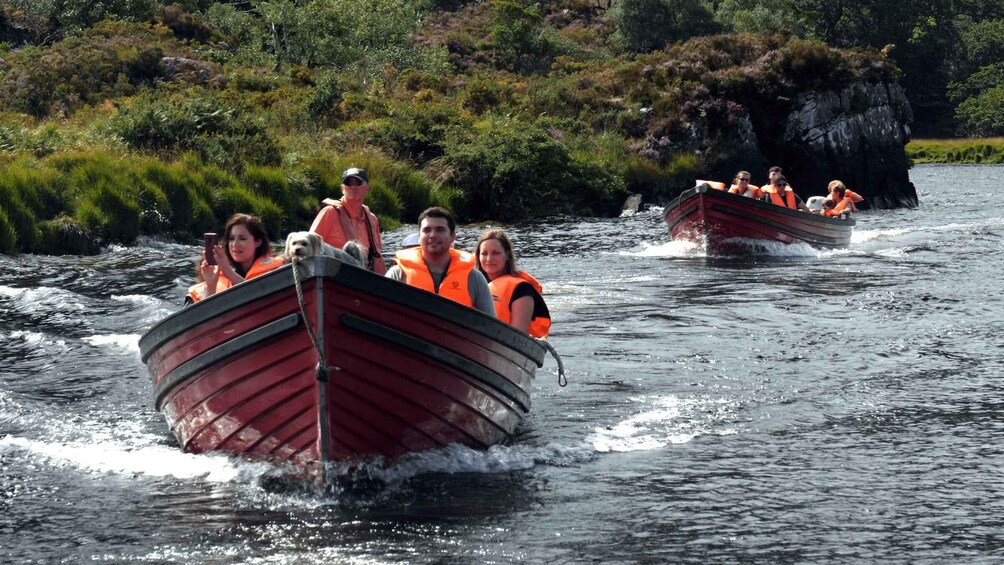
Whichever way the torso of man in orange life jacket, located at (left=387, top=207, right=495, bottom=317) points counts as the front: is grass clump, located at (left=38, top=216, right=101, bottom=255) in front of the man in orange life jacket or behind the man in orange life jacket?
behind

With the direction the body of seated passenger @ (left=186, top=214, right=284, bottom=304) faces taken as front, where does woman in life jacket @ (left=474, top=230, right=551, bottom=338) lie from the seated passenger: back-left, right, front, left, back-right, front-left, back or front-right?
back-left

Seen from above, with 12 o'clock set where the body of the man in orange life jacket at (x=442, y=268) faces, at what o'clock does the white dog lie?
The white dog is roughly at 1 o'clock from the man in orange life jacket.

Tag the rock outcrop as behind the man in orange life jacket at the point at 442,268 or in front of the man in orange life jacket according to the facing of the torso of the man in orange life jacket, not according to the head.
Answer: behind

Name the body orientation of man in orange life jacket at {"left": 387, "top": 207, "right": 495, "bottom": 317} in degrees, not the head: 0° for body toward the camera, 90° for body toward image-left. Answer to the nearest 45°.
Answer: approximately 0°

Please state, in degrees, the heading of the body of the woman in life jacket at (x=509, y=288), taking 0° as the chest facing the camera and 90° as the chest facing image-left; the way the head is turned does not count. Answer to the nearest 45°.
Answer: approximately 45°

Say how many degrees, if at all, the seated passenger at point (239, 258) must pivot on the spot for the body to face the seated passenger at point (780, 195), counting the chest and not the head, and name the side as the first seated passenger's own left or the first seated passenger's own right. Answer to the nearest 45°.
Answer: approximately 180°

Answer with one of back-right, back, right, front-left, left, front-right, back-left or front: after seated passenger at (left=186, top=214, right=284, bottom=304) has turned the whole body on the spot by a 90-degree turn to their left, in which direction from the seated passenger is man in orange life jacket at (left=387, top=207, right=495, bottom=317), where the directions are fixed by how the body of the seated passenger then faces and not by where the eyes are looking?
front-left

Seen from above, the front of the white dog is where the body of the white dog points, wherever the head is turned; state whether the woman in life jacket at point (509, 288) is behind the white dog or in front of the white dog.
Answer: behind
